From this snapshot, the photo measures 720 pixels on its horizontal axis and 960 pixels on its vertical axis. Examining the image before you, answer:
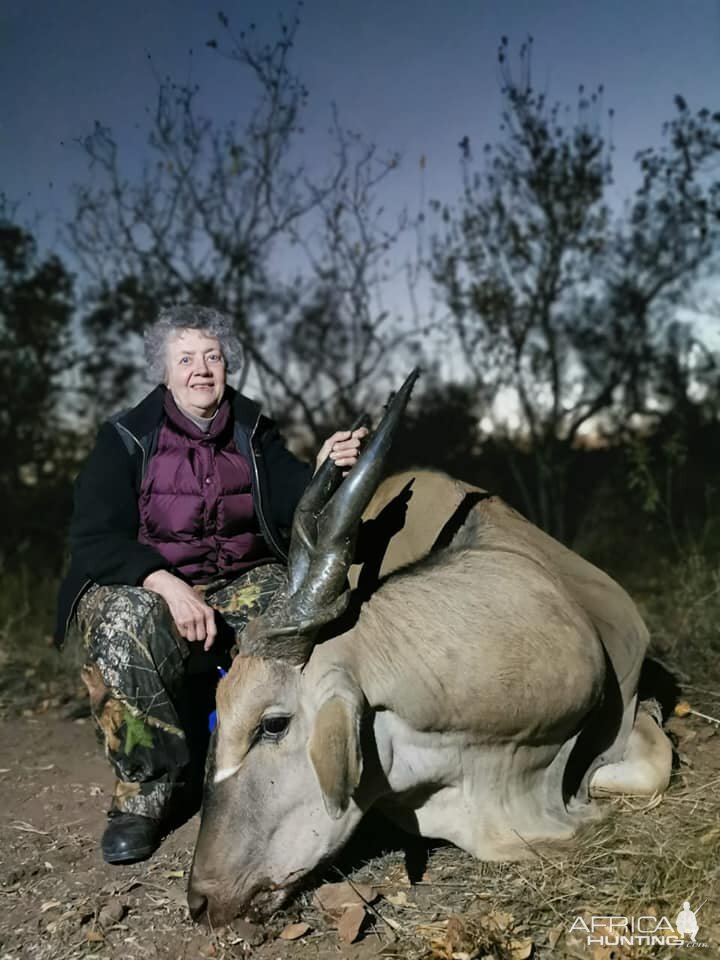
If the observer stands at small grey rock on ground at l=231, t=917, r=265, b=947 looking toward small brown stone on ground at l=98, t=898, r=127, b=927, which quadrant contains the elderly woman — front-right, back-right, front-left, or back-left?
front-right

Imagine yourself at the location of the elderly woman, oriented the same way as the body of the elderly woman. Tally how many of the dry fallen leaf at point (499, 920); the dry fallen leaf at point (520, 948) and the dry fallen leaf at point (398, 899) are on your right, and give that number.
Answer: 0

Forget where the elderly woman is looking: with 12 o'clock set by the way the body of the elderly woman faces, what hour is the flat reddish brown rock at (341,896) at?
The flat reddish brown rock is roughly at 11 o'clock from the elderly woman.

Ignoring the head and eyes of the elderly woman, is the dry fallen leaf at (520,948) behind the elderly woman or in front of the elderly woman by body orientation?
in front

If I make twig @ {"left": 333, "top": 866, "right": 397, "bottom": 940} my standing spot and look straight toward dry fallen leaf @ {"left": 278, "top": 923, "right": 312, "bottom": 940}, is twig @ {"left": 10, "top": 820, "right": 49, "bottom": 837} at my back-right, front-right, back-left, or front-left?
front-right

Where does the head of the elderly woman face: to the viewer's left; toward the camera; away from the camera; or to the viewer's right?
toward the camera

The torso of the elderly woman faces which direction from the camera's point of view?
toward the camera

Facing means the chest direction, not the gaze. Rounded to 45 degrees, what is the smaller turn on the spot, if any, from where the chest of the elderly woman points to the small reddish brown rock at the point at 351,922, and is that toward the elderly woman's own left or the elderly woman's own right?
approximately 45° to the elderly woman's own left

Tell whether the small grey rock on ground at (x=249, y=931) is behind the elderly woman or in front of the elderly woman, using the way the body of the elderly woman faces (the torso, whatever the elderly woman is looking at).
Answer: in front

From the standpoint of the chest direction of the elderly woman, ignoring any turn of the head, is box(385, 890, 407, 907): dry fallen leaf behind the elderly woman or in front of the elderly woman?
in front

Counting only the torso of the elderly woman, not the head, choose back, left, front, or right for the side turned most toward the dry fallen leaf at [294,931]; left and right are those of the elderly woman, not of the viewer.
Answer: front
